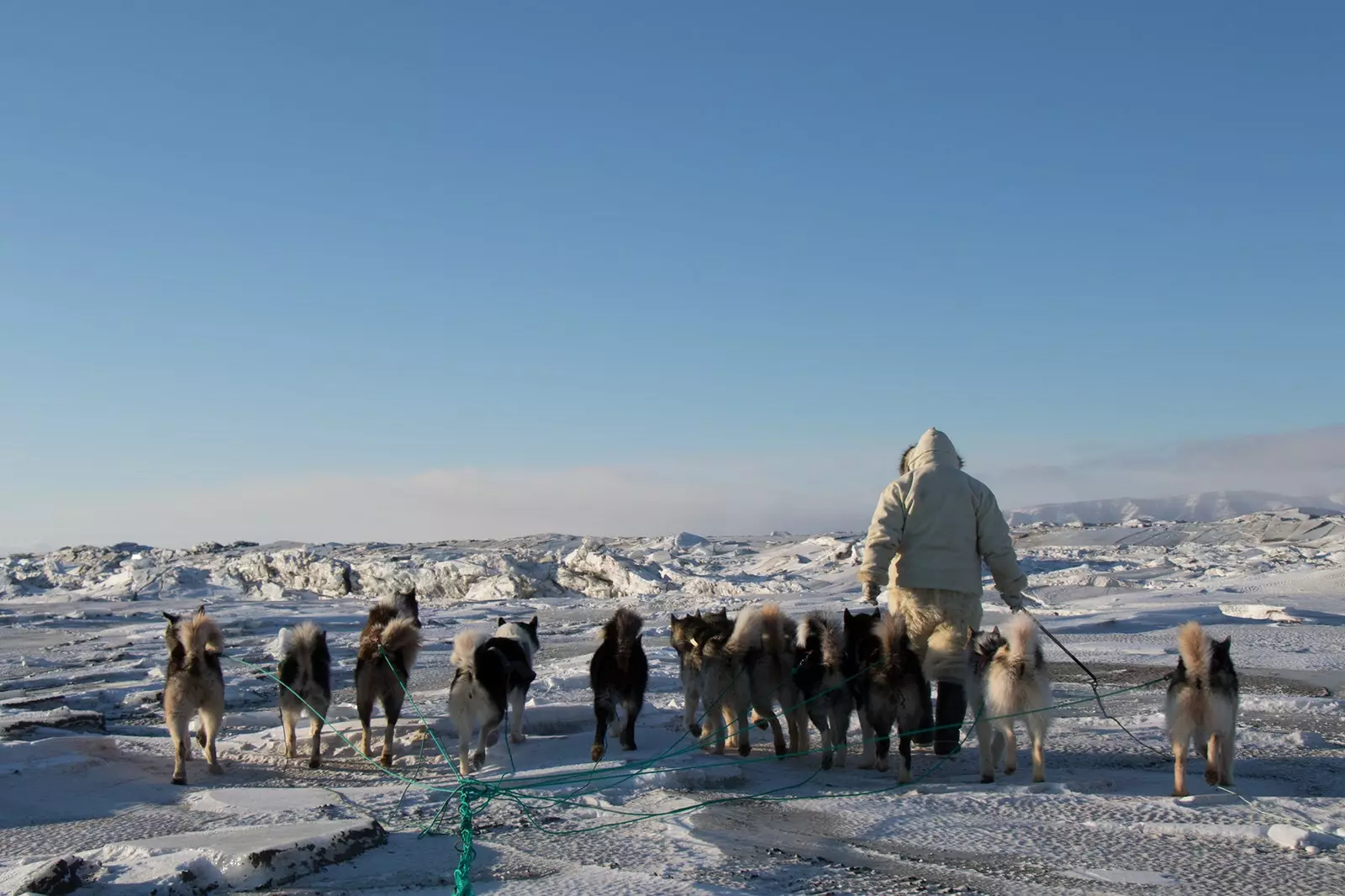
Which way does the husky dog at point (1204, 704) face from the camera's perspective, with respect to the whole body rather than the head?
away from the camera

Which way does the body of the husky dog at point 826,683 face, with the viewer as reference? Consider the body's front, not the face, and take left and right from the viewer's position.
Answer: facing away from the viewer

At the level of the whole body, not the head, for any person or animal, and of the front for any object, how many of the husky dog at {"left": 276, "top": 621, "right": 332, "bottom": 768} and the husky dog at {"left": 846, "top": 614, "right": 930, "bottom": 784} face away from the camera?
2

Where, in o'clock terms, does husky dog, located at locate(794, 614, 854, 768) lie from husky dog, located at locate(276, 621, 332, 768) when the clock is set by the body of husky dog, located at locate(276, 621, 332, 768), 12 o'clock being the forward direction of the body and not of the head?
husky dog, located at locate(794, 614, 854, 768) is roughly at 4 o'clock from husky dog, located at locate(276, 621, 332, 768).

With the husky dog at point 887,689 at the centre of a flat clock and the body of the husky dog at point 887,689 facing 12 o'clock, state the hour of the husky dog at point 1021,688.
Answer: the husky dog at point 1021,688 is roughly at 4 o'clock from the husky dog at point 887,689.

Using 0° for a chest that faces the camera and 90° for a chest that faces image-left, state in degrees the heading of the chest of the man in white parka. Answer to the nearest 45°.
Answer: approximately 180°

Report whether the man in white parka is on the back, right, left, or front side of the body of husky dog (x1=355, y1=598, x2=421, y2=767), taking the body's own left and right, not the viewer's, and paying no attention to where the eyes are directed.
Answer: right

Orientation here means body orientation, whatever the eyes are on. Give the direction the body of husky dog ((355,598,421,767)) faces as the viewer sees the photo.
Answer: away from the camera

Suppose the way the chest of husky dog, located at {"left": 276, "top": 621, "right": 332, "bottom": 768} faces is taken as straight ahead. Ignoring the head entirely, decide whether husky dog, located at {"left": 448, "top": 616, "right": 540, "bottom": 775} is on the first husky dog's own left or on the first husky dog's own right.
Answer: on the first husky dog's own right

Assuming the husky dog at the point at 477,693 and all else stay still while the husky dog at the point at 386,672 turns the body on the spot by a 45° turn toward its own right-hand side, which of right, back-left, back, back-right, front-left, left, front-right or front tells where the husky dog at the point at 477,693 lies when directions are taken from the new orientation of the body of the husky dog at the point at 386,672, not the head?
right
